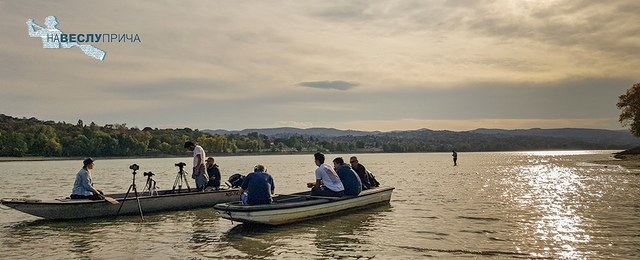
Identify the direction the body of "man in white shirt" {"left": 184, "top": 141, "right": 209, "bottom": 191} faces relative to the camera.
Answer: to the viewer's left

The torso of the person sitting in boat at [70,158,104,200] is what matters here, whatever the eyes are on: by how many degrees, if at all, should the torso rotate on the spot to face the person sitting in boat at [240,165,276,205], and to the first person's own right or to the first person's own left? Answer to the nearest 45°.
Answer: approximately 45° to the first person's own right

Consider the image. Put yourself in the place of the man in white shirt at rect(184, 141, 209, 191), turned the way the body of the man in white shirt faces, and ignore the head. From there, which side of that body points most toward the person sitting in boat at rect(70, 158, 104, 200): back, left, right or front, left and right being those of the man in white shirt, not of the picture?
front

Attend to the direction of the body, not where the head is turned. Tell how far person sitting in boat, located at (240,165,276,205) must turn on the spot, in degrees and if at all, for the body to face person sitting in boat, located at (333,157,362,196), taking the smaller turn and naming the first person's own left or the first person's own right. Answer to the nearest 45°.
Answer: approximately 45° to the first person's own right

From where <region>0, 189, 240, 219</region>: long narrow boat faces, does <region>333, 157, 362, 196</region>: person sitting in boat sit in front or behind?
behind

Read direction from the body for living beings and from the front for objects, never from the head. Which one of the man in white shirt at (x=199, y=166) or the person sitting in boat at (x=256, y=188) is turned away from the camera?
the person sitting in boat

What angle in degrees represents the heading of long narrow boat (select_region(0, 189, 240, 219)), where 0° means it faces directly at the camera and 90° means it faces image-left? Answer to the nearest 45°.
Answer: approximately 90°

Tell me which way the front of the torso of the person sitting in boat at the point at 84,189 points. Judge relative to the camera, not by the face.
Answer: to the viewer's right
